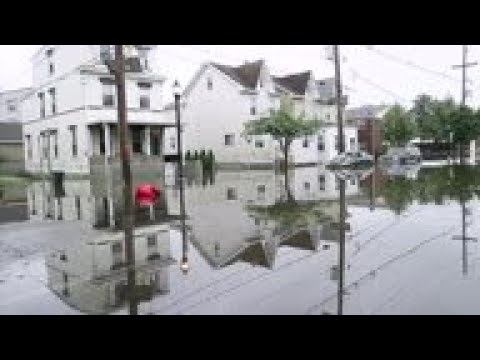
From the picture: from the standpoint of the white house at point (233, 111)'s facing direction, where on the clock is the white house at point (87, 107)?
the white house at point (87, 107) is roughly at 3 o'clock from the white house at point (233, 111).

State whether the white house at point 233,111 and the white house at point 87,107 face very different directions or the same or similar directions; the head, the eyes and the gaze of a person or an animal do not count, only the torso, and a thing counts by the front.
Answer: same or similar directions

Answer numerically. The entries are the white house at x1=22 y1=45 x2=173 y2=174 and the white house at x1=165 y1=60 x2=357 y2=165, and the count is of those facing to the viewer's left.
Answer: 0

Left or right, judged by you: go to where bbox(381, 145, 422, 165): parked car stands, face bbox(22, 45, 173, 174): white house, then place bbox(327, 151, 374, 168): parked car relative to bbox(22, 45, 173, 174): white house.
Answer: left

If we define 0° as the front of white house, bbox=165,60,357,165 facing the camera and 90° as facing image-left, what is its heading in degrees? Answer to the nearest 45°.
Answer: approximately 315°

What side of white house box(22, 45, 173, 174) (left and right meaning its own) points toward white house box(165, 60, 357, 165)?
left

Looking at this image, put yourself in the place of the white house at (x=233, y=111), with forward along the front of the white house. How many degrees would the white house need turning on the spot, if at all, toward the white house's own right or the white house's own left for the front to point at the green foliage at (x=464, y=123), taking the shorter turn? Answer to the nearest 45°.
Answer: approximately 45° to the white house's own left

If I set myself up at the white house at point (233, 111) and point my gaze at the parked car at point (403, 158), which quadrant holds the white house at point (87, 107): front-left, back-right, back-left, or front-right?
back-right

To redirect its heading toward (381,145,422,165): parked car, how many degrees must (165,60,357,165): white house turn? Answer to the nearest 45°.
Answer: approximately 45° to its left

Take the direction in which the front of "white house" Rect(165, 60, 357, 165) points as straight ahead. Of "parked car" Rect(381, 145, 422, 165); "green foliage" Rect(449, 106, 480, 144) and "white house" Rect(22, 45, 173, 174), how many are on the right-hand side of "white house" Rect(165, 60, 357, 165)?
1

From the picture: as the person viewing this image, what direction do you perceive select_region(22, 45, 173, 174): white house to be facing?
facing the viewer and to the right of the viewer
